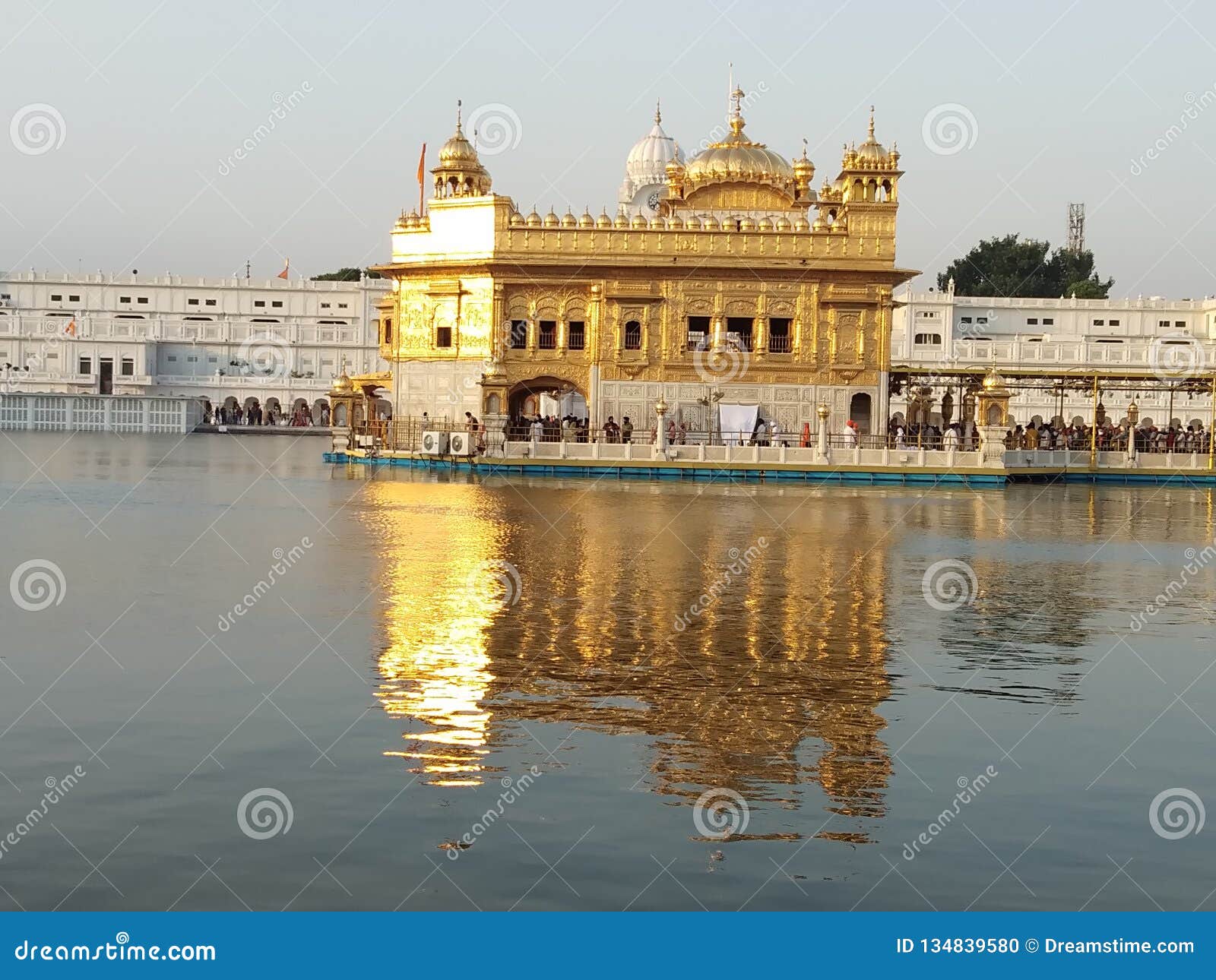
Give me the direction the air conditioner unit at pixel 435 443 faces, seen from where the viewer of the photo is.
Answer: facing the viewer and to the left of the viewer
